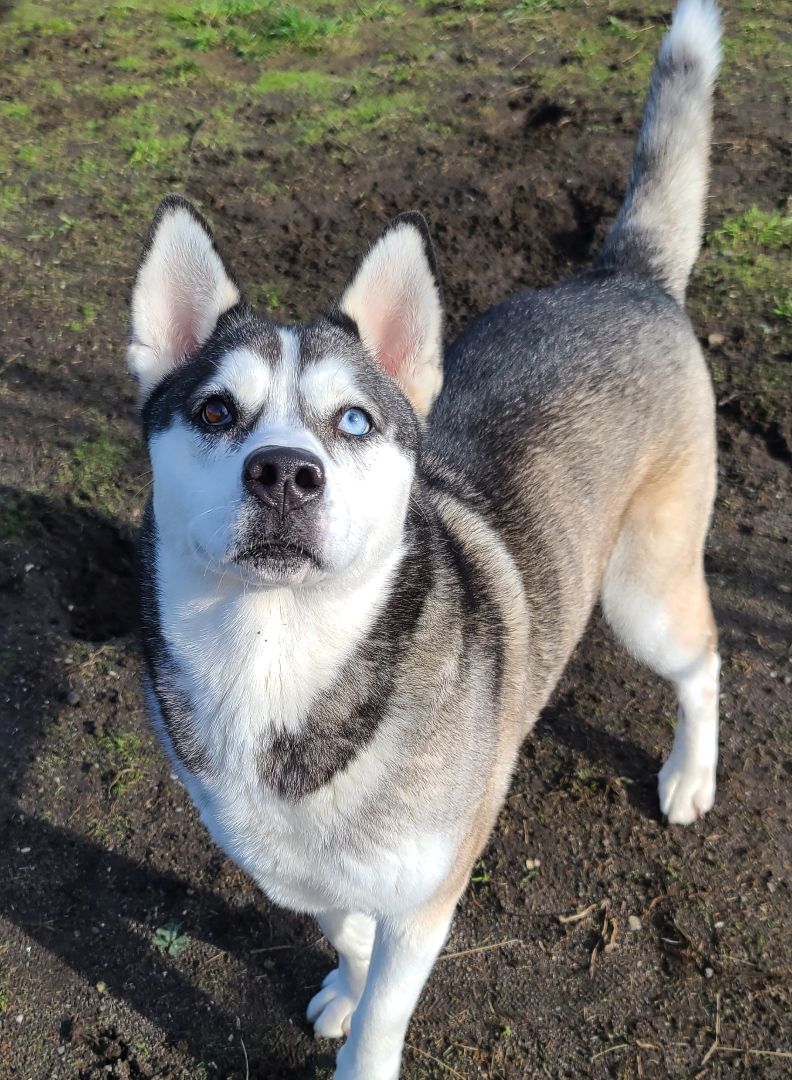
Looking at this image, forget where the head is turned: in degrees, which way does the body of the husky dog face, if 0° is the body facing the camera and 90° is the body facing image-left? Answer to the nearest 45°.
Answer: approximately 45°
